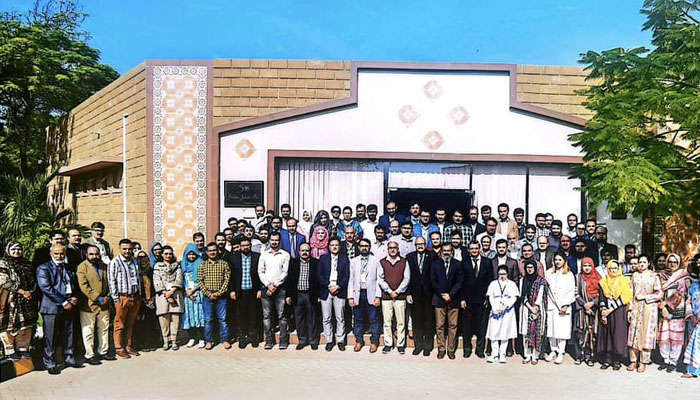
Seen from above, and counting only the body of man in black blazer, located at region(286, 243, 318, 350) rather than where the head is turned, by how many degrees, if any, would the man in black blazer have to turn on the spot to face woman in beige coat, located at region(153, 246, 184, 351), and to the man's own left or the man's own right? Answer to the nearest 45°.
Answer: approximately 90° to the man's own right

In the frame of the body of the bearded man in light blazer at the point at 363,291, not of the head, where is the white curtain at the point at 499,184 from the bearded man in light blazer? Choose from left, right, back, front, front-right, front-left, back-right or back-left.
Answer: back-left

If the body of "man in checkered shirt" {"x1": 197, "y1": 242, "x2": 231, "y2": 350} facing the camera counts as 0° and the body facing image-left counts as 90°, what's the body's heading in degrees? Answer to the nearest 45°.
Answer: approximately 0°

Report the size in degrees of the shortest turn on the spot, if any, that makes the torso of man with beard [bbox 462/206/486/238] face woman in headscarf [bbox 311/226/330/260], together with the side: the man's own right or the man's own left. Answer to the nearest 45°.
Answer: approximately 90° to the man's own right

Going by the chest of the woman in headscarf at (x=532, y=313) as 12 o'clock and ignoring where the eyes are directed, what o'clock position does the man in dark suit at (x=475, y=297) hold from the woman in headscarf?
The man in dark suit is roughly at 3 o'clock from the woman in headscarf.

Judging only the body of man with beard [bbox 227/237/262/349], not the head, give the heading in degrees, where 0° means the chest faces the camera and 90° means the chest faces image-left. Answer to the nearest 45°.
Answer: approximately 0°
